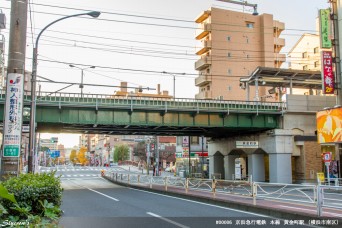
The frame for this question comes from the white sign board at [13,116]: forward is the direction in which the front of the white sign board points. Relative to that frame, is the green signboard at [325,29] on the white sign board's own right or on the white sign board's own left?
on the white sign board's own left

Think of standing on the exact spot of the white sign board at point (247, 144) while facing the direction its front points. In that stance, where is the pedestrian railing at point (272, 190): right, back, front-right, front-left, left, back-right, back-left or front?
front

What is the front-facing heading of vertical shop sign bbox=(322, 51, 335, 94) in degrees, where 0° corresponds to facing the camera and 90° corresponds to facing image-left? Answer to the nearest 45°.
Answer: approximately 0°

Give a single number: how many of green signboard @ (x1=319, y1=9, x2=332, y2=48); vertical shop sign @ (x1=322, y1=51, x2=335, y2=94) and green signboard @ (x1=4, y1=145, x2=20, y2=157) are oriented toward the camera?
3

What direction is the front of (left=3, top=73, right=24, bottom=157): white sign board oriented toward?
toward the camera

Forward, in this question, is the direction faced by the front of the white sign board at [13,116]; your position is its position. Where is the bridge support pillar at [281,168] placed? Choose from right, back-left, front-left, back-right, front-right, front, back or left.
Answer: back-left

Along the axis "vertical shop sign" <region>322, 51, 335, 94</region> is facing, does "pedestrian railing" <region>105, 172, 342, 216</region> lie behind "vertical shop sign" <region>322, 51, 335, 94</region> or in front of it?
in front

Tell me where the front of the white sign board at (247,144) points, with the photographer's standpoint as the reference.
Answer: facing the viewer

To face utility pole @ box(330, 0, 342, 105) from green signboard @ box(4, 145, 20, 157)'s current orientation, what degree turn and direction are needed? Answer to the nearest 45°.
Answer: approximately 135° to its left

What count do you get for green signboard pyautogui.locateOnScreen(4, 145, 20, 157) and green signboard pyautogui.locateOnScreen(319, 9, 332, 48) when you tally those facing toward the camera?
2

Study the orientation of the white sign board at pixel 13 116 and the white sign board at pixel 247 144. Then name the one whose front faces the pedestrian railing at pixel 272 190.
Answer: the white sign board at pixel 247 144
